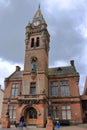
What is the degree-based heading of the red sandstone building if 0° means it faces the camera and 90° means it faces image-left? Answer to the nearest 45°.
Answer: approximately 0°
